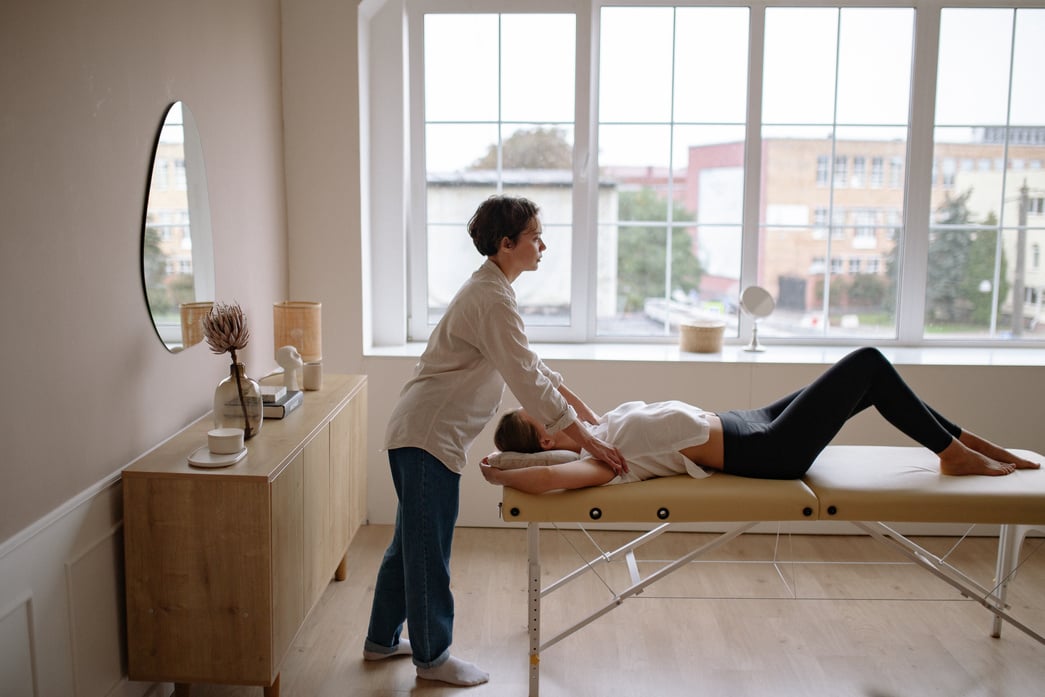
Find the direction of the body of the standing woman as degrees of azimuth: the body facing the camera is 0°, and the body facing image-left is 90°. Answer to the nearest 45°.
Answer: approximately 270°

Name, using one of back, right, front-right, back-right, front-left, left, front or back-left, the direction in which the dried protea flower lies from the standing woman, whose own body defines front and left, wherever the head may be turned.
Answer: back

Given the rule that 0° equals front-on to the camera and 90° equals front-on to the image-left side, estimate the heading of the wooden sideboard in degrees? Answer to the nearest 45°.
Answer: approximately 270°

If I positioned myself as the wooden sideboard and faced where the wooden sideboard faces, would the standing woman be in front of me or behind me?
in front

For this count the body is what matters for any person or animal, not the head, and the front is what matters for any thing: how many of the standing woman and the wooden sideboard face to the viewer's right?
2

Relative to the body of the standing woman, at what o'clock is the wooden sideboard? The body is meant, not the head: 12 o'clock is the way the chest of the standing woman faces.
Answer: The wooden sideboard is roughly at 7 o'clock from the standing woman.

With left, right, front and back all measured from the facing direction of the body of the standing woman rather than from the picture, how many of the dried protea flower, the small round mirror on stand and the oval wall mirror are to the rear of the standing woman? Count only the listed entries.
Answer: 2

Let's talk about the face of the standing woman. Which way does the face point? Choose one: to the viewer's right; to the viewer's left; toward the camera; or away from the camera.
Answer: to the viewer's right

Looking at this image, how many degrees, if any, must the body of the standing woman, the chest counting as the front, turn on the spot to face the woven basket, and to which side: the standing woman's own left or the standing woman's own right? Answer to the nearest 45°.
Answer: approximately 45° to the standing woman's own left

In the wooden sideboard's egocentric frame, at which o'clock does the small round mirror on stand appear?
The small round mirror on stand is roughly at 11 o'clock from the wooden sideboard.

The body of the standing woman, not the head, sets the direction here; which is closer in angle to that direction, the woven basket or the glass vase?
the woven basket
